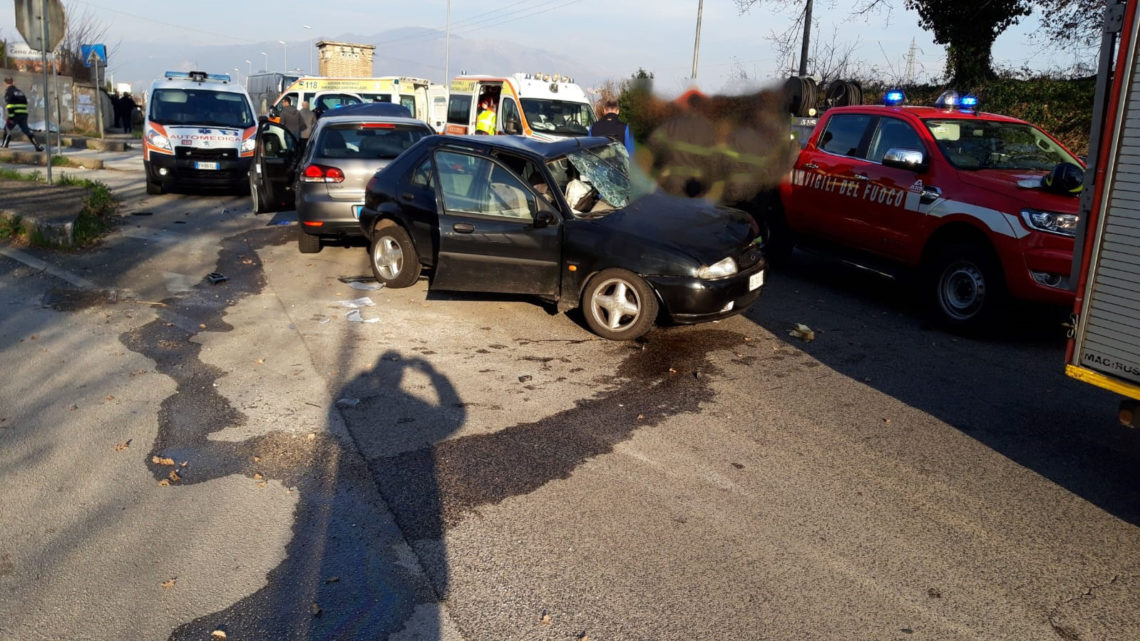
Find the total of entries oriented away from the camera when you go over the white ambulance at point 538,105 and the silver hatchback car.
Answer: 1

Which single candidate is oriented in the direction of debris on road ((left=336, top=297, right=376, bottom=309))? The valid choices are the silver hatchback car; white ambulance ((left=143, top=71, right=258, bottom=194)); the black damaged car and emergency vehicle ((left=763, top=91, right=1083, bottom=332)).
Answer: the white ambulance

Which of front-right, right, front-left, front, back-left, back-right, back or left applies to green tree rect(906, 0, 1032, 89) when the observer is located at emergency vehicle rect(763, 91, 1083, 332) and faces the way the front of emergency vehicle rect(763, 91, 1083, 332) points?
back-left

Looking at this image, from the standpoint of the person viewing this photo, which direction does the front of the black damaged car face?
facing the viewer and to the right of the viewer

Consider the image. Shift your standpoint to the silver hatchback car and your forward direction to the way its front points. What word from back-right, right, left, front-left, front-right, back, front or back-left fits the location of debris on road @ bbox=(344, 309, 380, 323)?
back

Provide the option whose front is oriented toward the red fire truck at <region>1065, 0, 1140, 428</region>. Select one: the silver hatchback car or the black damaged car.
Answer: the black damaged car

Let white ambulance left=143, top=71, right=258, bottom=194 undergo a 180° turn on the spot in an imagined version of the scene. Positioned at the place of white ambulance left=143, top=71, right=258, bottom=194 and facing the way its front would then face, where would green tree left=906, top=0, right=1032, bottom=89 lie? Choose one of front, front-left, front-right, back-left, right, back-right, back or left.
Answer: right

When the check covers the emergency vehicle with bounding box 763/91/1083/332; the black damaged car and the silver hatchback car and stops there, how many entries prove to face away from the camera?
1

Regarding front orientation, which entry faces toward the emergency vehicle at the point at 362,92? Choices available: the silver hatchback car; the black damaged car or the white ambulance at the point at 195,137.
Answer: the silver hatchback car

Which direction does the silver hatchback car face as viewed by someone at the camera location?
facing away from the viewer

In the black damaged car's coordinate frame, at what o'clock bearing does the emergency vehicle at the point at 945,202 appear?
The emergency vehicle is roughly at 10 o'clock from the black damaged car.

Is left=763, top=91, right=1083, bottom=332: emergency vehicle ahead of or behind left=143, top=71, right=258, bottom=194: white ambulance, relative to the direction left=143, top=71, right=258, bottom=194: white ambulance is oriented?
ahead
